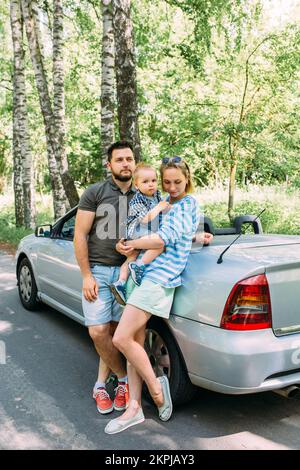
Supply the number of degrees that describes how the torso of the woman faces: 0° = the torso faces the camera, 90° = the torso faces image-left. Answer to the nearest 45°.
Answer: approximately 45°

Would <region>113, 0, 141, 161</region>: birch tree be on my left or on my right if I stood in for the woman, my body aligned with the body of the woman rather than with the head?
on my right

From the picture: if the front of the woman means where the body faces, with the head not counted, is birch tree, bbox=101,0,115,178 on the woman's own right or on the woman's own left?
on the woman's own right

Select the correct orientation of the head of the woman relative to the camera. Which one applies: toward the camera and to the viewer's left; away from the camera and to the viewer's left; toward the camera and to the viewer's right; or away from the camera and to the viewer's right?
toward the camera and to the viewer's left

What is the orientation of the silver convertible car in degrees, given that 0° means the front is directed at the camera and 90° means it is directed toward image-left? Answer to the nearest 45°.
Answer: approximately 135°

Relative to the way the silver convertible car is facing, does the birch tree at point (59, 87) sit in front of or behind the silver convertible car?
in front

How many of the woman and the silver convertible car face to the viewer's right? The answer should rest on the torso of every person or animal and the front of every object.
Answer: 0

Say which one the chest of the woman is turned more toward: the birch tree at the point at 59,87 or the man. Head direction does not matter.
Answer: the man
